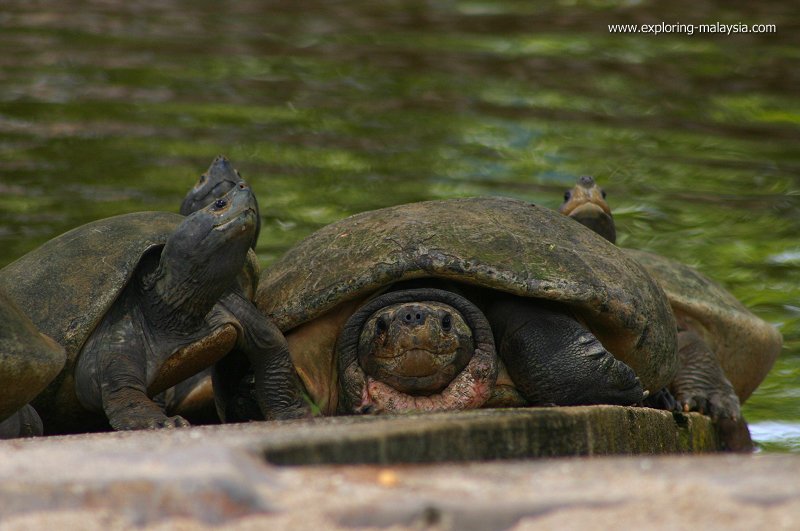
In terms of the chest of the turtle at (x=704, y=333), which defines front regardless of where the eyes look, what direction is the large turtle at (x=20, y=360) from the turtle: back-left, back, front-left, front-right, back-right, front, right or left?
front

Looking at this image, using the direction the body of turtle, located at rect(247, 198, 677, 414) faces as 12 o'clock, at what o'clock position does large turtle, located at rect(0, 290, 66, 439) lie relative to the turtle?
The large turtle is roughly at 2 o'clock from the turtle.

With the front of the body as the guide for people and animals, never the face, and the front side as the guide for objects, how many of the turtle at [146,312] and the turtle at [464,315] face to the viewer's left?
0

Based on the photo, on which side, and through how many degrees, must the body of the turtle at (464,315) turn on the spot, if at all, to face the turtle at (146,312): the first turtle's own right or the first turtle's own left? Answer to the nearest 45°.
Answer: approximately 90° to the first turtle's own right

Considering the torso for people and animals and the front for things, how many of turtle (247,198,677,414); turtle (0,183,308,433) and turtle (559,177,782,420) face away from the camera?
0

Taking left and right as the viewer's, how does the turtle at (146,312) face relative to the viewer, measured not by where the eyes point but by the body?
facing the viewer and to the right of the viewer

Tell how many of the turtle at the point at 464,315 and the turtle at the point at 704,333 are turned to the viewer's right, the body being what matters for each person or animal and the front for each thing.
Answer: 0

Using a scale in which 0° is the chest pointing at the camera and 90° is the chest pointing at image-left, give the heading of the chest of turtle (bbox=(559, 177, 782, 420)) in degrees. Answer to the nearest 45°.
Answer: approximately 45°

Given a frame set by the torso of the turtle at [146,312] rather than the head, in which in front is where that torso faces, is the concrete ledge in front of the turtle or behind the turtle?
in front

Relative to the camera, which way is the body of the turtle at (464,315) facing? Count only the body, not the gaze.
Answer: toward the camera

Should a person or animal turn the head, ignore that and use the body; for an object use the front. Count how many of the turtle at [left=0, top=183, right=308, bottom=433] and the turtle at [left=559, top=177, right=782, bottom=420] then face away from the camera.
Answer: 0

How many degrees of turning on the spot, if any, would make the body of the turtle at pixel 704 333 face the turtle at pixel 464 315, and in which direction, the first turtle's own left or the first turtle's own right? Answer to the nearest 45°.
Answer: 0° — it already faces it

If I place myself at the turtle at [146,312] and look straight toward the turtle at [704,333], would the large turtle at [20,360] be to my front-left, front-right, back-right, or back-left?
back-right

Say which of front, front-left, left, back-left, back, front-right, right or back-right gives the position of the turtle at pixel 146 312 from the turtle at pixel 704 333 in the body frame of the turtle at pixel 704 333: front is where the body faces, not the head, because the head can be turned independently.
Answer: front

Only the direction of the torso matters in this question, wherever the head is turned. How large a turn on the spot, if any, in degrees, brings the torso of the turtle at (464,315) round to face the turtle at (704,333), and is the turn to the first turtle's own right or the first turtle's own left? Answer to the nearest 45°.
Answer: approximately 135° to the first turtle's own left
